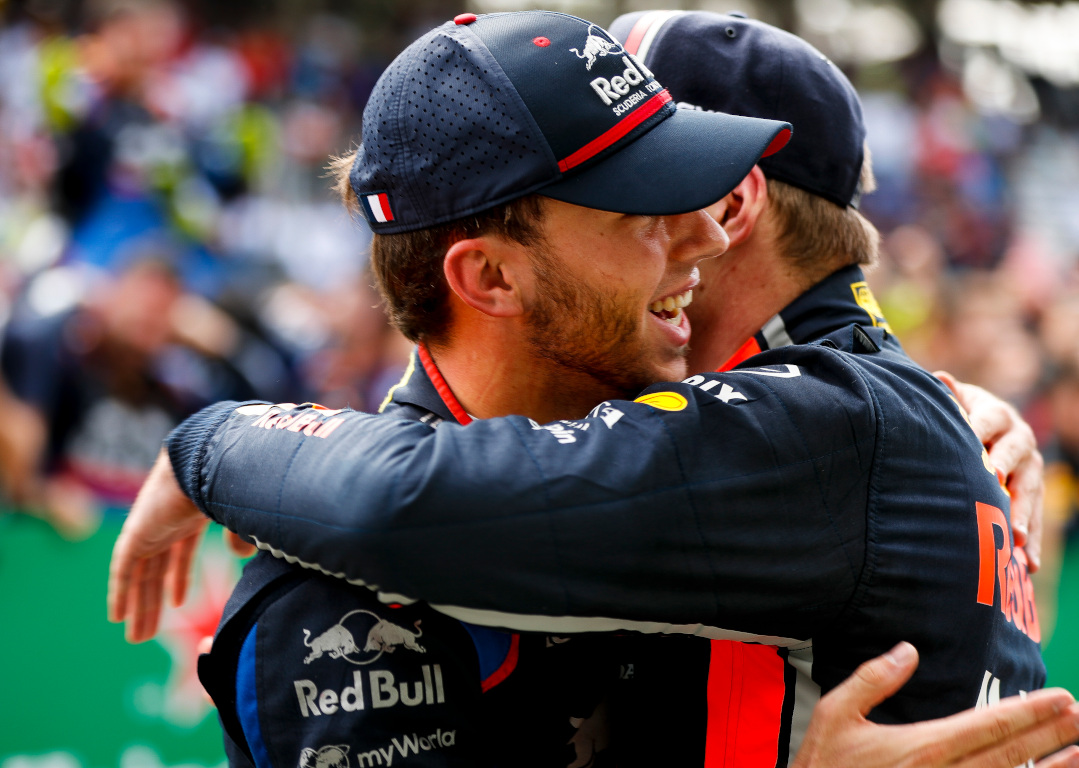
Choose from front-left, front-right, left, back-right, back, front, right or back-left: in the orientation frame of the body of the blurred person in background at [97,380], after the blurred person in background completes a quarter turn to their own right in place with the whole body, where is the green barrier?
front-left

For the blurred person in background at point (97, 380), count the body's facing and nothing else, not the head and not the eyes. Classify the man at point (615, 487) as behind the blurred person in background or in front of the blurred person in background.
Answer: in front

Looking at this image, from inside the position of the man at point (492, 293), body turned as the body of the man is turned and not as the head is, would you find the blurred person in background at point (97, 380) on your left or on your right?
on your left

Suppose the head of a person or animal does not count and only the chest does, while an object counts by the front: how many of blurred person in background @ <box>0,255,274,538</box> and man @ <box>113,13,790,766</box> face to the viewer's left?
0

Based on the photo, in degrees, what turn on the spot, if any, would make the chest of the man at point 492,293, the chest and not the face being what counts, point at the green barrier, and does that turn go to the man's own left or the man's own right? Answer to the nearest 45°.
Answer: approximately 135° to the man's own left

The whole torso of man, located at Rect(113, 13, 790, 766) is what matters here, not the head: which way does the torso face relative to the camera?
to the viewer's right
